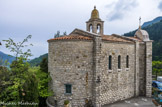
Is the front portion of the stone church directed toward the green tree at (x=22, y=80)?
no
